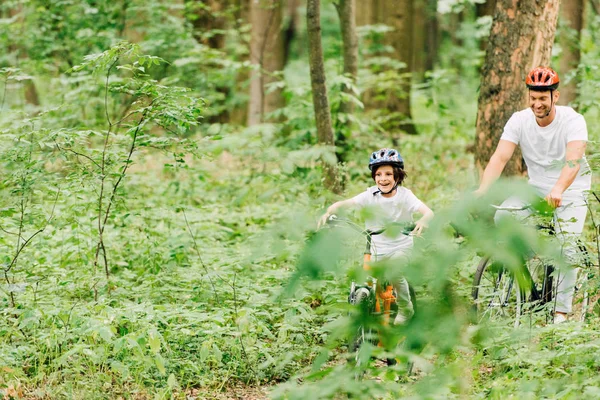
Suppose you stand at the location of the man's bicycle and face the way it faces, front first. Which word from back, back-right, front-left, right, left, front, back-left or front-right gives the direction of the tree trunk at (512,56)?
back-right

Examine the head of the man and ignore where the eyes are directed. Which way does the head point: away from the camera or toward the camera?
toward the camera

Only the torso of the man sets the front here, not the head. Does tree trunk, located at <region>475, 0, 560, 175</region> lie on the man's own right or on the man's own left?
on the man's own right

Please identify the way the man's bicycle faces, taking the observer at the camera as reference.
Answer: facing the viewer and to the left of the viewer
